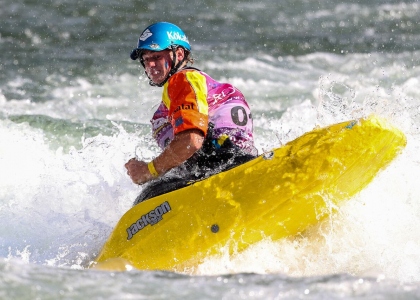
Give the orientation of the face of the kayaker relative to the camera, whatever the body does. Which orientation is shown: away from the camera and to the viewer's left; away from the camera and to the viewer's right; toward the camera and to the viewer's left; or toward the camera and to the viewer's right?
toward the camera and to the viewer's left

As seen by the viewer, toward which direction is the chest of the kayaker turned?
to the viewer's left

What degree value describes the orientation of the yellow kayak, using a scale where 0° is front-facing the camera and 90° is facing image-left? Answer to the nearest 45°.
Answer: approximately 90°
